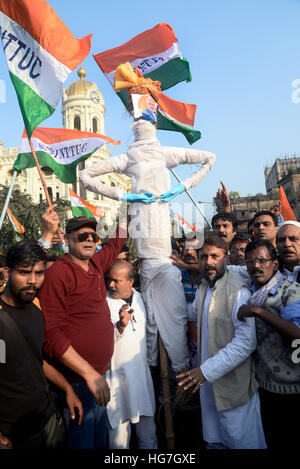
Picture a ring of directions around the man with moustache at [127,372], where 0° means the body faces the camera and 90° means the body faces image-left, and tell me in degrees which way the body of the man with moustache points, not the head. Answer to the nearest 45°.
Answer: approximately 45°

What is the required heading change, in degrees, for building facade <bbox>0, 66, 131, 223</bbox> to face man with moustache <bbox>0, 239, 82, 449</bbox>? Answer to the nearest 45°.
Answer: approximately 45° to its right

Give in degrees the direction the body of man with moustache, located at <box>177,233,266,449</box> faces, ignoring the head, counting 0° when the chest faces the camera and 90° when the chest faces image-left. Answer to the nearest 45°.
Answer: approximately 45°

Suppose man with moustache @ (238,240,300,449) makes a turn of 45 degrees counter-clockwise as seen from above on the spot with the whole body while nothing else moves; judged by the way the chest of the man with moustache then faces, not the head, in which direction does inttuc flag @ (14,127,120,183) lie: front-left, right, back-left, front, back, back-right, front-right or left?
back-right

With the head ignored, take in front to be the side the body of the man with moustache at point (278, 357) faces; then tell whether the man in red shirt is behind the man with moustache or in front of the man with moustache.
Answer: in front

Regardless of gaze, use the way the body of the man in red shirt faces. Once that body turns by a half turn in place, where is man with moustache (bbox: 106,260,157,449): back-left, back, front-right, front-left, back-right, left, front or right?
right

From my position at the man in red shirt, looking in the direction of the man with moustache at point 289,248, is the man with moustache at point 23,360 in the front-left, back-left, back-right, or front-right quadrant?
back-right

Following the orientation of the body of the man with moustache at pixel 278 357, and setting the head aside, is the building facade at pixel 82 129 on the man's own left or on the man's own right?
on the man's own right

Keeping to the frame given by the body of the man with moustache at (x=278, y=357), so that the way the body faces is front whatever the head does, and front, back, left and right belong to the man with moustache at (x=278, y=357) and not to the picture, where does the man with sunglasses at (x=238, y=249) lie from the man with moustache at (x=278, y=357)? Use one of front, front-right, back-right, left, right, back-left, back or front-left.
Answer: back-right

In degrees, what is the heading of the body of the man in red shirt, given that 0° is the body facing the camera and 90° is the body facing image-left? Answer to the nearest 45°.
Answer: approximately 315°
